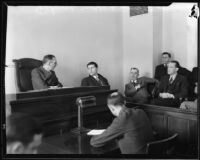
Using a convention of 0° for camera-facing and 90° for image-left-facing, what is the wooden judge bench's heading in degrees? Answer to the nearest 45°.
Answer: approximately 315°

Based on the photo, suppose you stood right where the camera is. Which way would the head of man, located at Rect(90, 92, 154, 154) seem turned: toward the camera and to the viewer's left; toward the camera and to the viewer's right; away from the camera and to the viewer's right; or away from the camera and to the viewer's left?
away from the camera and to the viewer's left

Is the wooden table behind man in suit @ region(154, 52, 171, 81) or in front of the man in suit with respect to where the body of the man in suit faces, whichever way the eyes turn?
in front

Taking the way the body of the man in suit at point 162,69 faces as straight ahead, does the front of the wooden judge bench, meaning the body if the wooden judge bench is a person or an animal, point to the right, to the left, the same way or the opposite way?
to the left

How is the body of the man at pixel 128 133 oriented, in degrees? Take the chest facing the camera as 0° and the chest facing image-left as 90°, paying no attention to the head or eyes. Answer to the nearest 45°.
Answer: approximately 135°

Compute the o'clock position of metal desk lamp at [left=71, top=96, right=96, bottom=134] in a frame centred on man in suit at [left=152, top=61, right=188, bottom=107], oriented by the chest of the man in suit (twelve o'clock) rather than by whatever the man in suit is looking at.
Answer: The metal desk lamp is roughly at 12 o'clock from the man in suit.

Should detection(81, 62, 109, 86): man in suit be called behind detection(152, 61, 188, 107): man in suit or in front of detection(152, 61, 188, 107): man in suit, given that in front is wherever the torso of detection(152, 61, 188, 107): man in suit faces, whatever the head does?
in front
